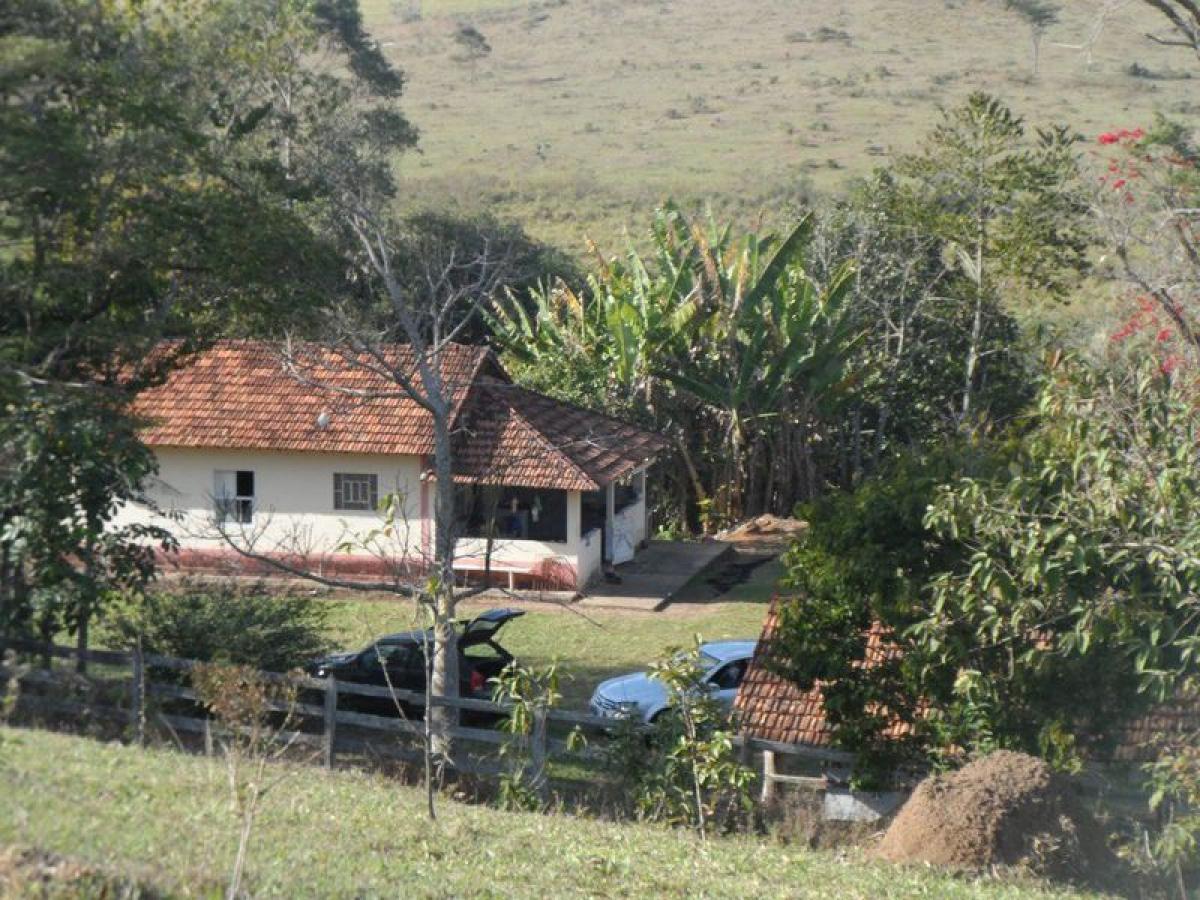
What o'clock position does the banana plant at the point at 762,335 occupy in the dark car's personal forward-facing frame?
The banana plant is roughly at 4 o'clock from the dark car.

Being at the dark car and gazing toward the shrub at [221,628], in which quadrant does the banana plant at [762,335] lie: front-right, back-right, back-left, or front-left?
back-right

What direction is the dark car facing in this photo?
to the viewer's left

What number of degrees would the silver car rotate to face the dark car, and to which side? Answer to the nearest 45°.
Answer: approximately 45° to its right

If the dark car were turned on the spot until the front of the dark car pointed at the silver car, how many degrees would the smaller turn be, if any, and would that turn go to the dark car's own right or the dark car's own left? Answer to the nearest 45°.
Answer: approximately 180°

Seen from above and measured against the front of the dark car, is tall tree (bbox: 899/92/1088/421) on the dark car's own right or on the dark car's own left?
on the dark car's own right

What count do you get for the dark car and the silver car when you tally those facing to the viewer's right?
0

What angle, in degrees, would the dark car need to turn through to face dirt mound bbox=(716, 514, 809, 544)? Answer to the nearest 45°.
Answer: approximately 135° to its right

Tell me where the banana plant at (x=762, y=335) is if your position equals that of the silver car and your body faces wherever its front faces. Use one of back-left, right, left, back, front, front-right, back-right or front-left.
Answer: back-right

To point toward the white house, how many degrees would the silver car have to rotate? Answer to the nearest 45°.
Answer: approximately 90° to its right

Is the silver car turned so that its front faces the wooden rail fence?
yes

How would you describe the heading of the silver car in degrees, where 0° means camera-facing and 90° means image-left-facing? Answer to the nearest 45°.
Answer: approximately 45°

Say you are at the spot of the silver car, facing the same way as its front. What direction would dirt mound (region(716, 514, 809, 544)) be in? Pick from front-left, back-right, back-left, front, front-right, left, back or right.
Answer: back-right
